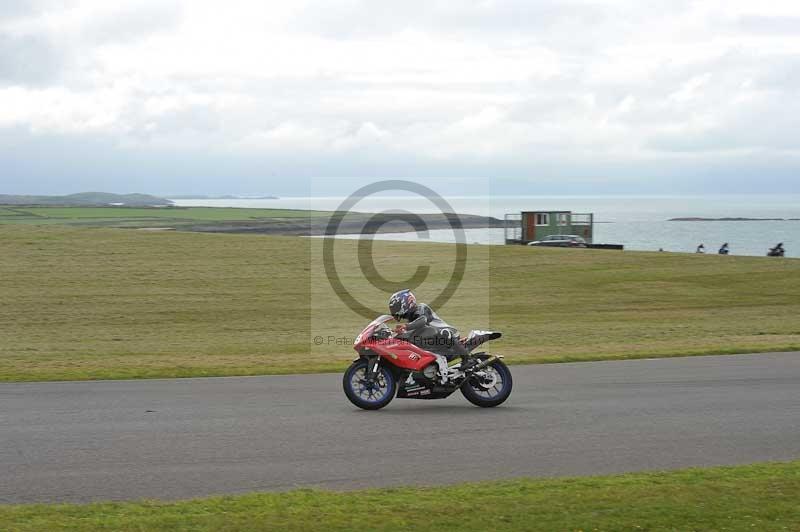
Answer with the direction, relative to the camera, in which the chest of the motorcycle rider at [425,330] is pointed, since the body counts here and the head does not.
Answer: to the viewer's left

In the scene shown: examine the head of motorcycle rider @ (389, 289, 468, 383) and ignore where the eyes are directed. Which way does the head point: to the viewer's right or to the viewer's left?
to the viewer's left

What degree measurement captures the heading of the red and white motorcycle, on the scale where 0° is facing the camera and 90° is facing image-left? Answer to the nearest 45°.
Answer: approximately 90°
